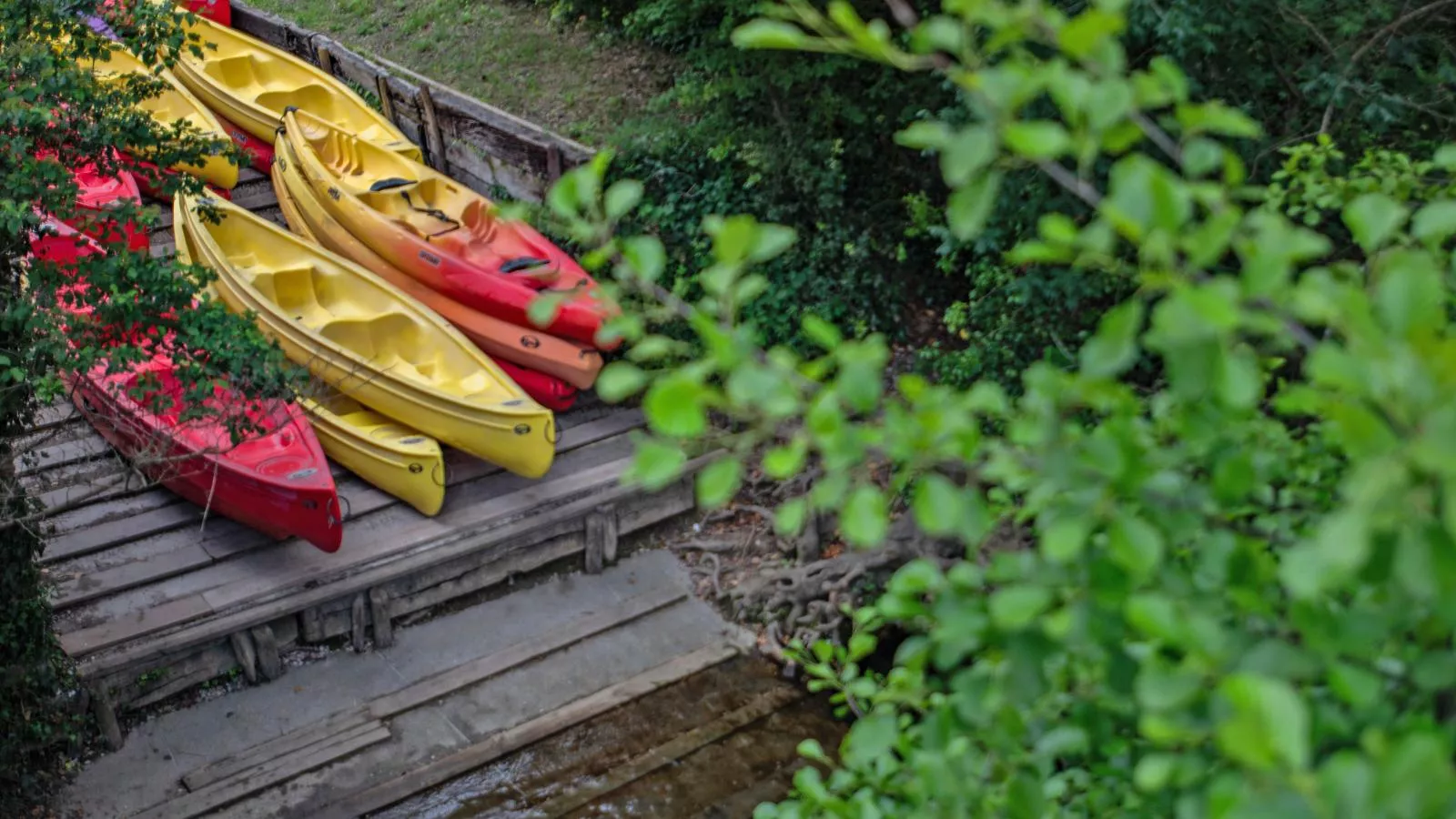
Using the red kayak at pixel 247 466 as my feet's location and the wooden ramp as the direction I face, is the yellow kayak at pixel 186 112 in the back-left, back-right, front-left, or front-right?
back-left

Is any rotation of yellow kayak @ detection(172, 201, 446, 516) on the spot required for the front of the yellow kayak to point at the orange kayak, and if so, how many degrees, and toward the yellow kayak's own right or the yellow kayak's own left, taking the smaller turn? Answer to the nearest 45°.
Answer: approximately 90° to the yellow kayak's own left

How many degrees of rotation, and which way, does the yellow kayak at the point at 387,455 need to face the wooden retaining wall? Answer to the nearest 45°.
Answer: approximately 135° to its left

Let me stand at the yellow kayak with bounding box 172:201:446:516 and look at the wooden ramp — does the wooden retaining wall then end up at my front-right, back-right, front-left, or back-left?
back-left

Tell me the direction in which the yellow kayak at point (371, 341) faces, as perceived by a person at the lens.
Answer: facing the viewer and to the right of the viewer

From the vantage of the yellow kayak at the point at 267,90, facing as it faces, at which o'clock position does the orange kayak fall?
The orange kayak is roughly at 1 o'clock from the yellow kayak.

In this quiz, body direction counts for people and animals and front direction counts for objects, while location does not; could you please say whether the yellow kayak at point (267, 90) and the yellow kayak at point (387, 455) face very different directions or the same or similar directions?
same or similar directions

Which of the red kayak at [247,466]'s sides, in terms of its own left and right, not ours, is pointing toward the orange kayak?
left

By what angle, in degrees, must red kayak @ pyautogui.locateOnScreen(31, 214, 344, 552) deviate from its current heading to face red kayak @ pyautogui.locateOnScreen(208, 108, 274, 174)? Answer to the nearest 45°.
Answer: approximately 135° to its left

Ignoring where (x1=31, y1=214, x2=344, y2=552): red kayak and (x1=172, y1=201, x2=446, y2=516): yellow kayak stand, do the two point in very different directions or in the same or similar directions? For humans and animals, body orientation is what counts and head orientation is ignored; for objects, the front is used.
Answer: same or similar directions

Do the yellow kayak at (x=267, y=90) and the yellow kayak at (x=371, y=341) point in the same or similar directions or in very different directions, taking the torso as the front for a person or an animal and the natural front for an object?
same or similar directions

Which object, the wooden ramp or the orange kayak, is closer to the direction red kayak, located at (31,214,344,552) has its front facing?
the wooden ramp

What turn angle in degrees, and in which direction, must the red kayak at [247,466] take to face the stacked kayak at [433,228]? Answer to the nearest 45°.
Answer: approximately 90° to its left
